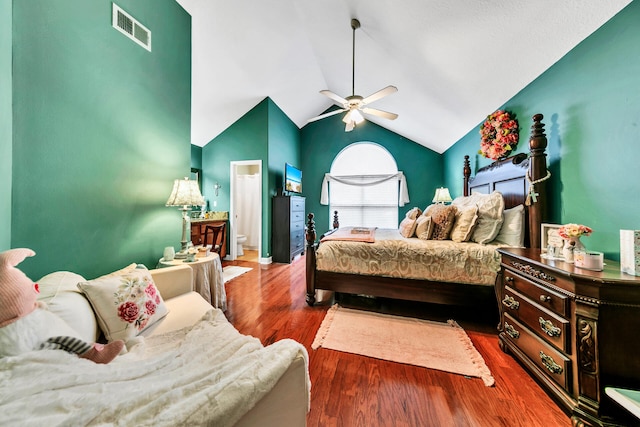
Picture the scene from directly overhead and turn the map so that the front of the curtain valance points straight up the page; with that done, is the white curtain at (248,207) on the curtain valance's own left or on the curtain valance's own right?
on the curtain valance's own right

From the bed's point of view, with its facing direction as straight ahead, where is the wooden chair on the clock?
The wooden chair is roughly at 12 o'clock from the bed.

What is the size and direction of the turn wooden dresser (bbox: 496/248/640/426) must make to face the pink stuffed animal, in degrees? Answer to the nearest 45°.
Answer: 0° — it already faces it

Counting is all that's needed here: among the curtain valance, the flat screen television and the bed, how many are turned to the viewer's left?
1

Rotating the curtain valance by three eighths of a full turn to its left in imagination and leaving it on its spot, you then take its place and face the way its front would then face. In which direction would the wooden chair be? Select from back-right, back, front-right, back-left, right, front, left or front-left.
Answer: back

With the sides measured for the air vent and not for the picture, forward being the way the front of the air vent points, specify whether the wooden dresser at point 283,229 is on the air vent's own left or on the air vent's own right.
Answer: on the air vent's own left

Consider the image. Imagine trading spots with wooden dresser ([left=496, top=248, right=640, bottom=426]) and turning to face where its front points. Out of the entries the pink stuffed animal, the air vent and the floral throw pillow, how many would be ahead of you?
3

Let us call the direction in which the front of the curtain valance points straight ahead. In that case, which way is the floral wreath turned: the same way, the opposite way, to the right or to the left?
to the right

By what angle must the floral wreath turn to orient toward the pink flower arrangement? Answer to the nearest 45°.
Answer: approximately 45° to its left

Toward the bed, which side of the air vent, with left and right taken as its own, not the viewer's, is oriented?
front

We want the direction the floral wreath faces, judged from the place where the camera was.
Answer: facing the viewer and to the left of the viewer

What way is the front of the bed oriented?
to the viewer's left

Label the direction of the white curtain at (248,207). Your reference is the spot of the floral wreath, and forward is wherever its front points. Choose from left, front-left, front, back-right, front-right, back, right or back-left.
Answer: front-right

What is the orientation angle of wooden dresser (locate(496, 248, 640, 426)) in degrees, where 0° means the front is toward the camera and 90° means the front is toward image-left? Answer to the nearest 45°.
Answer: approximately 45°

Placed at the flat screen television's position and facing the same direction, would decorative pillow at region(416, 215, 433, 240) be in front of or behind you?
in front

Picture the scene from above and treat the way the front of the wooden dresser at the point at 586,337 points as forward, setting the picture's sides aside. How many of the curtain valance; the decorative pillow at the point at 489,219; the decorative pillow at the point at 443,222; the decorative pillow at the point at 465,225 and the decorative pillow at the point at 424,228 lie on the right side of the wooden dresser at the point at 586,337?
5

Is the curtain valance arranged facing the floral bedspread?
yes
